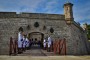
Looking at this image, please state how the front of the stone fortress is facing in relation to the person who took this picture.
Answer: facing the viewer

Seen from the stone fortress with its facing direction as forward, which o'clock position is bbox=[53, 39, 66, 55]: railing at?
The railing is roughly at 12 o'clock from the stone fortress.
